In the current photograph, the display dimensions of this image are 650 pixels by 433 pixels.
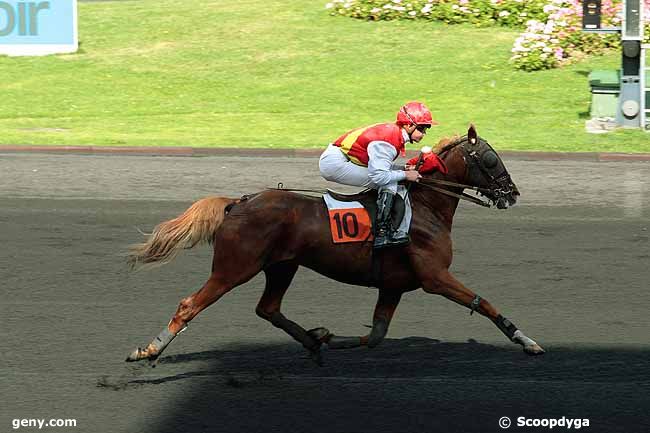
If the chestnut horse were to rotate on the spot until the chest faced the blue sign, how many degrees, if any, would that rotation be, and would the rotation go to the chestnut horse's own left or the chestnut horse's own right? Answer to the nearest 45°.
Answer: approximately 90° to the chestnut horse's own left

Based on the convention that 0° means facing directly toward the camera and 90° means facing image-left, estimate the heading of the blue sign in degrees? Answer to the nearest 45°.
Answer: approximately 0°

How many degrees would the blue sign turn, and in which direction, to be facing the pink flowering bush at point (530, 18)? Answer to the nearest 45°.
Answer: approximately 90° to its left

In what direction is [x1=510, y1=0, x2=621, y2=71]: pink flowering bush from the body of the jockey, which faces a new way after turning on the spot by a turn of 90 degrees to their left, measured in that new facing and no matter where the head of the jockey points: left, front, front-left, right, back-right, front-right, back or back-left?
front

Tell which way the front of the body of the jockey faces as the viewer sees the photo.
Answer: to the viewer's right

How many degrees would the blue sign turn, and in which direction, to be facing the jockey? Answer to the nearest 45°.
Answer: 0° — it already faces them

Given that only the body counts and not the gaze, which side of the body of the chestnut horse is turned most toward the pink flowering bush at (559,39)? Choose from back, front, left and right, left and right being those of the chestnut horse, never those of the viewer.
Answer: left

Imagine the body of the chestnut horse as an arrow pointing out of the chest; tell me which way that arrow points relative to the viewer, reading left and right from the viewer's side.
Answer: facing to the right of the viewer

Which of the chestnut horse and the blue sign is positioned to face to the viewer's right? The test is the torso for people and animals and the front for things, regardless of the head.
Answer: the chestnut horse

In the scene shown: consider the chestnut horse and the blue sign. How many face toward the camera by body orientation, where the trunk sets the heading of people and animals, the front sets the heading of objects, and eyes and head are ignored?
1

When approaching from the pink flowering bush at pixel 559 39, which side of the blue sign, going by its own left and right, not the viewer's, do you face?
left
